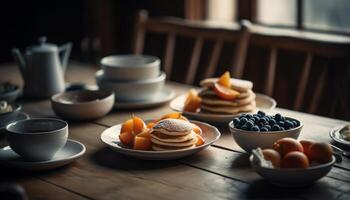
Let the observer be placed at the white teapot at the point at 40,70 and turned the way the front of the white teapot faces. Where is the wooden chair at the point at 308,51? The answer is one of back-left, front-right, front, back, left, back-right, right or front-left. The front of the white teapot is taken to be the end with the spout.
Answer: back

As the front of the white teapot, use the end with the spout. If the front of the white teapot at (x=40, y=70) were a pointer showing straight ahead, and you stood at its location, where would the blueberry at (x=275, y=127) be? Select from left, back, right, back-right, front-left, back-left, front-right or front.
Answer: back-left

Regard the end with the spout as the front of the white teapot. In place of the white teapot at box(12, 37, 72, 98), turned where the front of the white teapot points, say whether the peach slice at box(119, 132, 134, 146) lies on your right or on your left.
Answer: on your left

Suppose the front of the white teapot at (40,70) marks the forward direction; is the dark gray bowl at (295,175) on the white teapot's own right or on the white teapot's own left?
on the white teapot's own left

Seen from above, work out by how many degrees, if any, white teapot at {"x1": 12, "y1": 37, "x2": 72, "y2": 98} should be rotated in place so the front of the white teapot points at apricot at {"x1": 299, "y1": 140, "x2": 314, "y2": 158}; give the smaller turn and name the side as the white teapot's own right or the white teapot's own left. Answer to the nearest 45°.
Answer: approximately 135° to the white teapot's own left

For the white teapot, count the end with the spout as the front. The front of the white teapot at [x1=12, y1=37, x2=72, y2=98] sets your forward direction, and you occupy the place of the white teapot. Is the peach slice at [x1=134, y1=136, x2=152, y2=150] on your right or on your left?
on your left

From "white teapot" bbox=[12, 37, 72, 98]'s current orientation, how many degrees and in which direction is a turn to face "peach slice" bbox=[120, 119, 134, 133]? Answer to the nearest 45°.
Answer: approximately 90° to its left

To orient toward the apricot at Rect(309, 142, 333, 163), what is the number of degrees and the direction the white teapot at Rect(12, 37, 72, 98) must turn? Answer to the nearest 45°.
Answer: approximately 135° to its left

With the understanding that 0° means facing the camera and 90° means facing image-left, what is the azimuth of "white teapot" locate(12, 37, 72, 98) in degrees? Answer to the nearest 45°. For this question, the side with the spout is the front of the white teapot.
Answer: approximately 90°

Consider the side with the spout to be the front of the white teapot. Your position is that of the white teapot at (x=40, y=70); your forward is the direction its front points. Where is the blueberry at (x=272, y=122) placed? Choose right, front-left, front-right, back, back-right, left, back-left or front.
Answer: back-left

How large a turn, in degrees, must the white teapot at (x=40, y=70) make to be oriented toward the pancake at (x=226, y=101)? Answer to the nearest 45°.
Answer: approximately 135° to its left

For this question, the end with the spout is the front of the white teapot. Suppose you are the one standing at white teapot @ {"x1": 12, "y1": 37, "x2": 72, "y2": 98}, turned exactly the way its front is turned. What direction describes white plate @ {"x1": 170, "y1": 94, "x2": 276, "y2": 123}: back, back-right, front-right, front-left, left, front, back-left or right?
back-left
